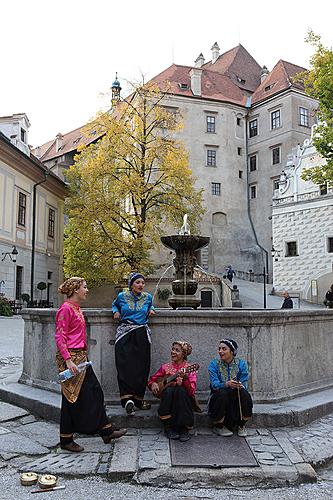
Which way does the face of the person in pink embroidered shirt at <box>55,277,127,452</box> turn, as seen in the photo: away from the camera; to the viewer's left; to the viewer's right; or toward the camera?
to the viewer's right

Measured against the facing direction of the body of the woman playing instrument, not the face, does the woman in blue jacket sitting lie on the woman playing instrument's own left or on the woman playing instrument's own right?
on the woman playing instrument's own left

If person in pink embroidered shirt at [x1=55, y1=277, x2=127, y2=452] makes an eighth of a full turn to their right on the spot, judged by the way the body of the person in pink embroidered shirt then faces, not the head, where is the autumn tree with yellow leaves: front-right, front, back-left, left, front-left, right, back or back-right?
back-left

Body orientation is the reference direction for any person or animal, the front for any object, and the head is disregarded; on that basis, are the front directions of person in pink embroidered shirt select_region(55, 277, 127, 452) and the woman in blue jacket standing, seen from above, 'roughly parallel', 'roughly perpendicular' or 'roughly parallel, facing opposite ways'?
roughly perpendicular

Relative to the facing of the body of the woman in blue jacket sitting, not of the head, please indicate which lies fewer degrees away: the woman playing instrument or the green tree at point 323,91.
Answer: the woman playing instrument

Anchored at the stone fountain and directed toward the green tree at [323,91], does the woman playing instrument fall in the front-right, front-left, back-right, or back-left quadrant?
back-right

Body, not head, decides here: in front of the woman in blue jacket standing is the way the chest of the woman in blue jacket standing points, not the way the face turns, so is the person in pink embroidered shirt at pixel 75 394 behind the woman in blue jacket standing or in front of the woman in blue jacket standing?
in front

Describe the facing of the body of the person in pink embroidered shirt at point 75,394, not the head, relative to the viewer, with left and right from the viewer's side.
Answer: facing to the right of the viewer

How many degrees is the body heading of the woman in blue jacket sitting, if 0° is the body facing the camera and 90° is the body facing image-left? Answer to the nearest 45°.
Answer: approximately 0°

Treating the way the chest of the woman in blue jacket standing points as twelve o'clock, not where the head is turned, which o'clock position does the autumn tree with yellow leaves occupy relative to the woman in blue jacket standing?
The autumn tree with yellow leaves is roughly at 6 o'clock from the woman in blue jacket standing.
